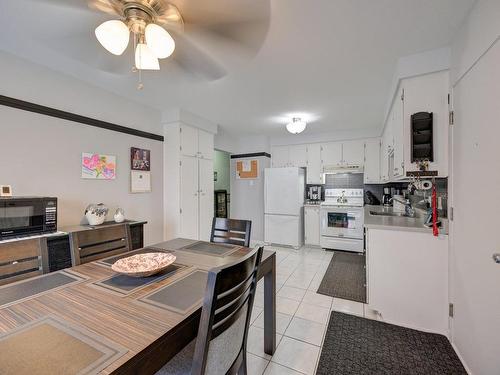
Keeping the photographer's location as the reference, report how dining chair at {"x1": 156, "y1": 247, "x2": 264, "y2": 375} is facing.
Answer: facing away from the viewer and to the left of the viewer

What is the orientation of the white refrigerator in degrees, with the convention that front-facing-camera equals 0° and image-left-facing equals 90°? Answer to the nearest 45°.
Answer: approximately 0°

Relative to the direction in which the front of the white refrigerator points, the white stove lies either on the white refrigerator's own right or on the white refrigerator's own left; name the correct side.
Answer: on the white refrigerator's own left

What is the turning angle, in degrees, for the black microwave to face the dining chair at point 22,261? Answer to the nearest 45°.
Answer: approximately 45° to its right

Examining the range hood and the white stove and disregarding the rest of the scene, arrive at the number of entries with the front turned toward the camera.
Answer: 2

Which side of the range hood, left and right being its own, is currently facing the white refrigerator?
right

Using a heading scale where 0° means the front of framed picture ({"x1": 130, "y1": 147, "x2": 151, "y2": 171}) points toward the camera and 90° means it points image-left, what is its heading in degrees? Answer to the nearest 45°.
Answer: approximately 315°

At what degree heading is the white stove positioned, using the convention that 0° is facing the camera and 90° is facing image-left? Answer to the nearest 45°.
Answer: approximately 0°

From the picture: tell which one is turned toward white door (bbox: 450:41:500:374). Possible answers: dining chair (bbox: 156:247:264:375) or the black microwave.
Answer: the black microwave

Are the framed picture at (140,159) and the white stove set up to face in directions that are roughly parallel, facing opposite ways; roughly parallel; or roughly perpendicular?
roughly perpendicular
